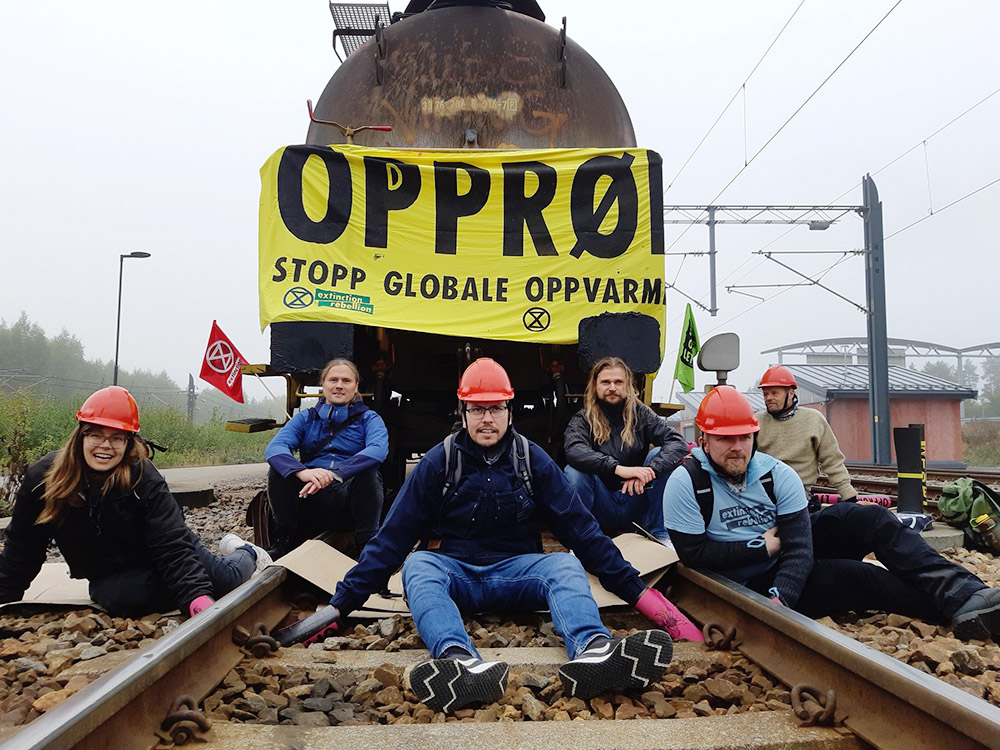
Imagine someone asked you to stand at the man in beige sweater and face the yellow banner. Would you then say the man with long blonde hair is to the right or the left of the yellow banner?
left

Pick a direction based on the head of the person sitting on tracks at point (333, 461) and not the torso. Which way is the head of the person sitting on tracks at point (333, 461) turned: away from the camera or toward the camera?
toward the camera

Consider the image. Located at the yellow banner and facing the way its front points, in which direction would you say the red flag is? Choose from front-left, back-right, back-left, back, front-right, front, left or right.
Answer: back-right

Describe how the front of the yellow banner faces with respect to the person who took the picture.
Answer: facing the viewer

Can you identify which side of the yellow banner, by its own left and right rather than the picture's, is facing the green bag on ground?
left

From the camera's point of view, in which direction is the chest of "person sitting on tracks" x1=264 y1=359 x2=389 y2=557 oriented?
toward the camera

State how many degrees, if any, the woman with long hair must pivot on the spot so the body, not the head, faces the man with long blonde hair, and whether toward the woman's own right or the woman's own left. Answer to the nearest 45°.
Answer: approximately 90° to the woman's own left

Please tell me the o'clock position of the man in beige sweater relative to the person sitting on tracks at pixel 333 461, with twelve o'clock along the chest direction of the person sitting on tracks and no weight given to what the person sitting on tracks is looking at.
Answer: The man in beige sweater is roughly at 9 o'clock from the person sitting on tracks.

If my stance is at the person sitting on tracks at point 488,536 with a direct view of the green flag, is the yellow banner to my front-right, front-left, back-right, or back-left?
front-left

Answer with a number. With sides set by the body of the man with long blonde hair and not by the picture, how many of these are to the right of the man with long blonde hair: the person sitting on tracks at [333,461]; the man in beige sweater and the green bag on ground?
1

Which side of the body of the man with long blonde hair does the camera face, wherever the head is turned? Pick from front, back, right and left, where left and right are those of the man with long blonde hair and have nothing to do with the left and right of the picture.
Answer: front
